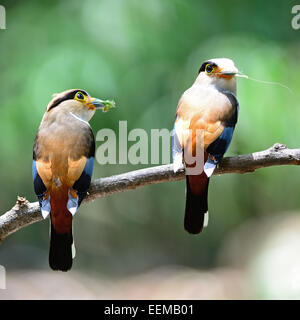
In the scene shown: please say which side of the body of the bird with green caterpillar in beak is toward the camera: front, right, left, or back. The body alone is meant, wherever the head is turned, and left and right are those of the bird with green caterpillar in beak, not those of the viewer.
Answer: back
